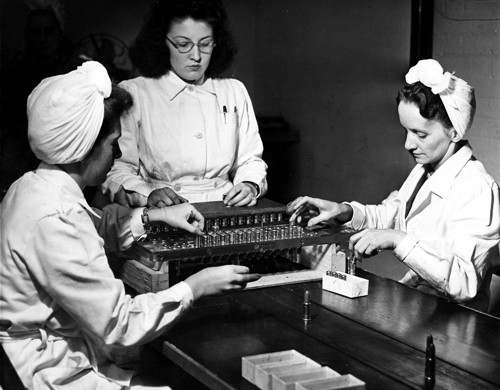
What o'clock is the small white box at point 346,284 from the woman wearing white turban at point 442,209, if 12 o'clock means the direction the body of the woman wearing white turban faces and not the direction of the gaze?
The small white box is roughly at 12 o'clock from the woman wearing white turban.

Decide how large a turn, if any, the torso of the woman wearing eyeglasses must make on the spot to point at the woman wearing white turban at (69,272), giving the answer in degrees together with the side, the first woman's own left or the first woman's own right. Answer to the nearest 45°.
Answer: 0° — they already face them

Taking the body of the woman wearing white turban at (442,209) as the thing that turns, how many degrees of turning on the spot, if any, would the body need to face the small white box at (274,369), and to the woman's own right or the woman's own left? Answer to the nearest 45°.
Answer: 0° — they already face it

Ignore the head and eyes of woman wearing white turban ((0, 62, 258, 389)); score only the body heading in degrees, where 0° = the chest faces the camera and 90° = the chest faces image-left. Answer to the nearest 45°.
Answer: approximately 225°

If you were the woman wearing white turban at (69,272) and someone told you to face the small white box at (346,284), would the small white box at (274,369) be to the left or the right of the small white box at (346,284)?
right

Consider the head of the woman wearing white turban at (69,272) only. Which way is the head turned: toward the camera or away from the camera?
away from the camera

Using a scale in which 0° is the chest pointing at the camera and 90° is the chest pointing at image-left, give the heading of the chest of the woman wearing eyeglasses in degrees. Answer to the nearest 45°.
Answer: approximately 0°

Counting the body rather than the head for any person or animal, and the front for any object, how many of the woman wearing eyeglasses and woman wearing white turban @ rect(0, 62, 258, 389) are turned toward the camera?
1
